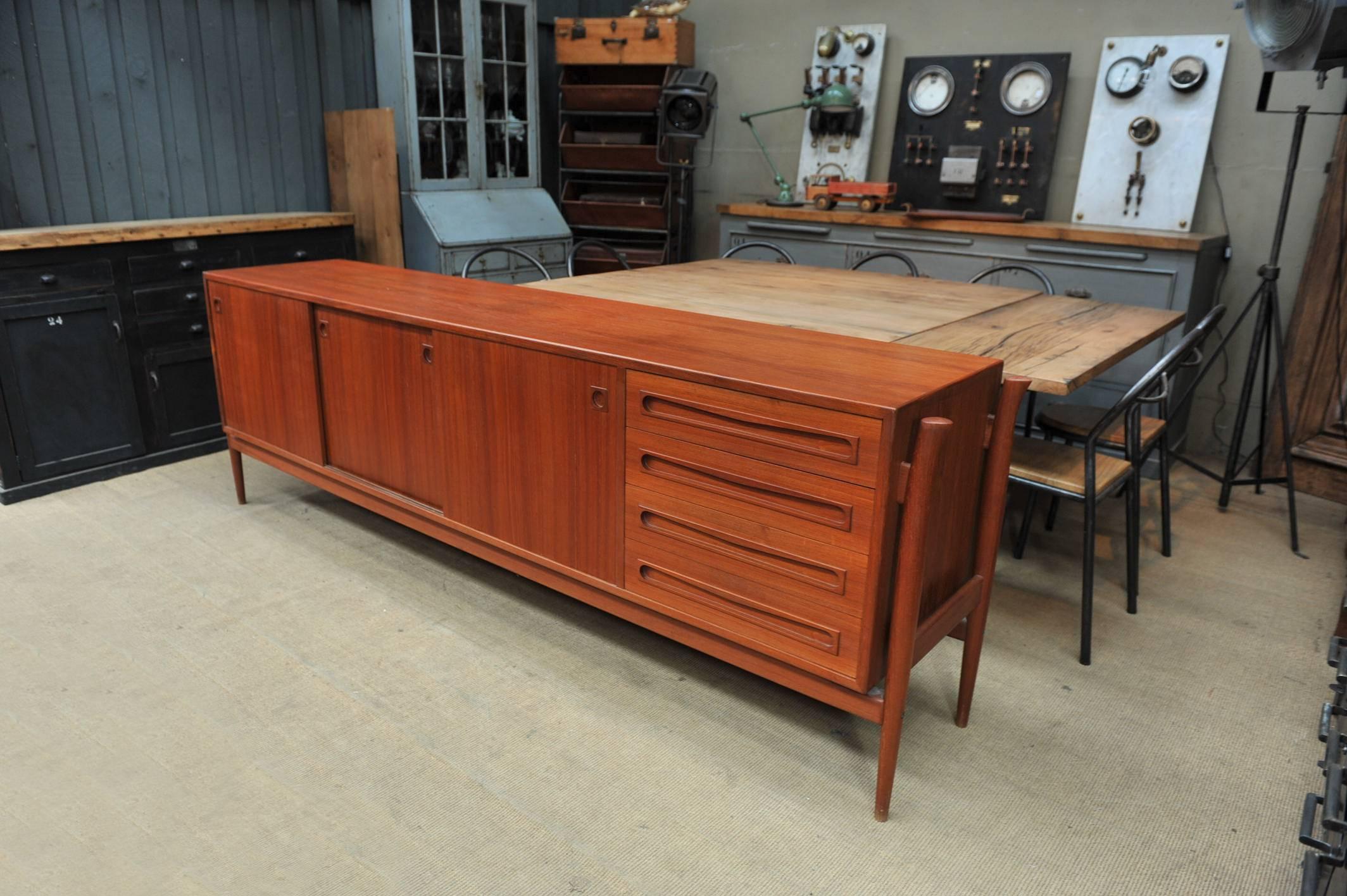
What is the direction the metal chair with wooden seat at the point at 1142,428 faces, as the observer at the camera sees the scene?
facing to the left of the viewer

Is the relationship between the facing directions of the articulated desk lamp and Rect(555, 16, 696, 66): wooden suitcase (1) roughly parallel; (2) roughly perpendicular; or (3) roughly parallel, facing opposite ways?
roughly perpendicular

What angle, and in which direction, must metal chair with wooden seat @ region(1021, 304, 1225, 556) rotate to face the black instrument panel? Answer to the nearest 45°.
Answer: approximately 45° to its right

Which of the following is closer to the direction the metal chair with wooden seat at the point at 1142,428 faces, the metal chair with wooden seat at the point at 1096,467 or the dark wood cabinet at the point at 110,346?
the dark wood cabinet

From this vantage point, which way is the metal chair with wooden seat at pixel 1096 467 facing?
to the viewer's left

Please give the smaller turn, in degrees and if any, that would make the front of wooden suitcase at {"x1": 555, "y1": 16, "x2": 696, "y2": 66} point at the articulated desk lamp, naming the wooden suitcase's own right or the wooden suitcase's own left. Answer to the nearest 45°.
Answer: approximately 45° to the wooden suitcase's own left
